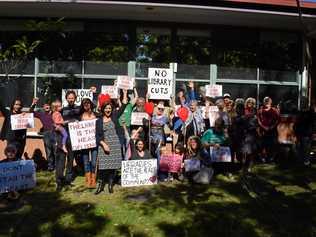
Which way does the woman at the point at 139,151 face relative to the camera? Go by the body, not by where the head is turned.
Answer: toward the camera

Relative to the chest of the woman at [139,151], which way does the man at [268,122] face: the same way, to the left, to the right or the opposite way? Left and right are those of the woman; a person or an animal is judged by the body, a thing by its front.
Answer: the same way

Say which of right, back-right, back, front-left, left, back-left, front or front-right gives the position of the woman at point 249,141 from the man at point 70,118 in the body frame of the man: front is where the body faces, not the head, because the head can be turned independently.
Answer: left

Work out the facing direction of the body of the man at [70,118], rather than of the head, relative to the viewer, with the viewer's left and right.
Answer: facing the viewer

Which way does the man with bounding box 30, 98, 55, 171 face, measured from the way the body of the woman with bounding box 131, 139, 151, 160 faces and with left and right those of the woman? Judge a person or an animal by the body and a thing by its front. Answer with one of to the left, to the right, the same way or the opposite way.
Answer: the same way

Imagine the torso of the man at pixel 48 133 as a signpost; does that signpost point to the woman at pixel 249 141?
no

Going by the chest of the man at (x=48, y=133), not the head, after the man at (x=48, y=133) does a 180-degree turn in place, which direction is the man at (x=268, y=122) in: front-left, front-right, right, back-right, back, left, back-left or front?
right

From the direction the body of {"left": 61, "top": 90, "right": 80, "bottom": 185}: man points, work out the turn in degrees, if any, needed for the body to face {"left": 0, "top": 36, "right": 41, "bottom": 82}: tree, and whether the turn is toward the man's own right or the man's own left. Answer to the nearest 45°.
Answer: approximately 135° to the man's own right

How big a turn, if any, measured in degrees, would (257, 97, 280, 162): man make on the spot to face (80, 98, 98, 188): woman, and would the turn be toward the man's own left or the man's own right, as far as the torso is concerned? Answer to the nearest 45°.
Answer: approximately 45° to the man's own right

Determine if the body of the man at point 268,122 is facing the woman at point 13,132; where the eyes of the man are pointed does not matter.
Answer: no

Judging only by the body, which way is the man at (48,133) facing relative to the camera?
toward the camera

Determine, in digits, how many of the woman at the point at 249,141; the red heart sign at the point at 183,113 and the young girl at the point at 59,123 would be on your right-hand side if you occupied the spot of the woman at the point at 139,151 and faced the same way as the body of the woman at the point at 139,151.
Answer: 1

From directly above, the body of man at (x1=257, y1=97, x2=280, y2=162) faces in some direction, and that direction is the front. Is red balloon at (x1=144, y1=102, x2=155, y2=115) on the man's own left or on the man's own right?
on the man's own right

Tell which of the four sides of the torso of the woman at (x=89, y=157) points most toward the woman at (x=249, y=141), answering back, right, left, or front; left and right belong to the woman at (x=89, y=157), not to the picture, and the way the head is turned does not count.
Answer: left

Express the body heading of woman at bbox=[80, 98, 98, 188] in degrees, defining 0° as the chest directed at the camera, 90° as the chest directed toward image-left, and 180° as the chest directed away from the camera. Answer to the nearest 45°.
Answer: approximately 0°

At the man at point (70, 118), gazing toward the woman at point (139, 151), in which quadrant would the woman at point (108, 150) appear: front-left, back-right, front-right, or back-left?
front-right

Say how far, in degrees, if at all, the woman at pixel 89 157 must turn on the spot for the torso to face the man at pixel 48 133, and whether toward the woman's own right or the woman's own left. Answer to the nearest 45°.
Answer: approximately 135° to the woman's own right
